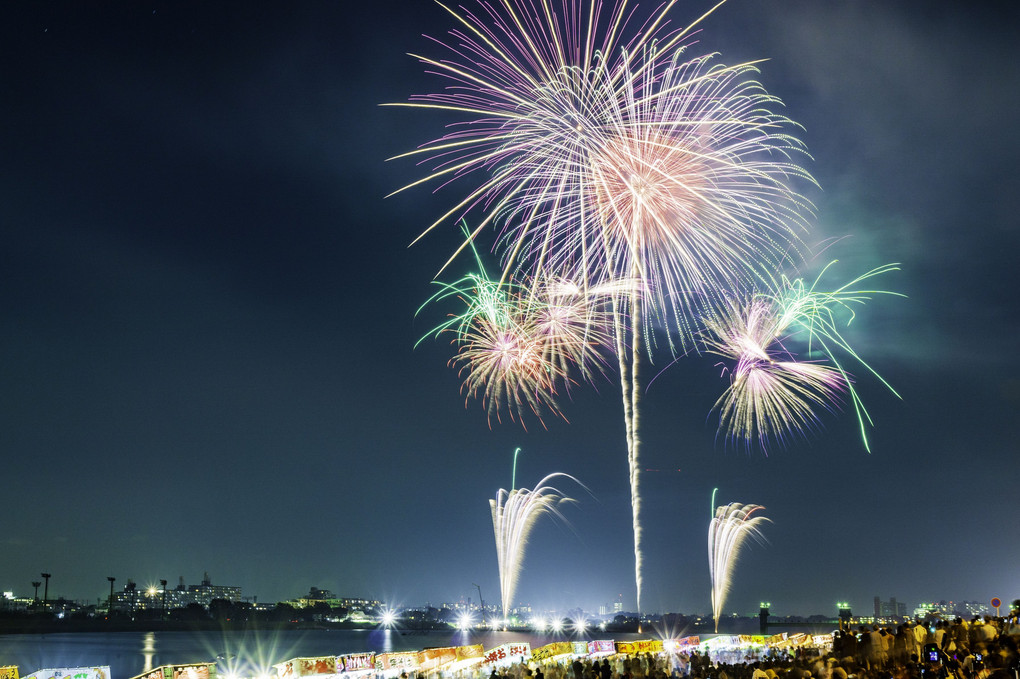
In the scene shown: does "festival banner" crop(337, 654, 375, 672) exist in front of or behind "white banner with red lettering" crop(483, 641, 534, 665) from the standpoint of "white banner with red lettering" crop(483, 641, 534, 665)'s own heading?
in front

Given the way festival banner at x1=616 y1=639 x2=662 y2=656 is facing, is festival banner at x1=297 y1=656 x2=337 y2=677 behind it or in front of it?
in front

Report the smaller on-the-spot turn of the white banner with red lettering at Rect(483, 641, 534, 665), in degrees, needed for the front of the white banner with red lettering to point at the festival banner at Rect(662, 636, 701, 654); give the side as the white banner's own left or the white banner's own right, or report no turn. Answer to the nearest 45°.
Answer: approximately 135° to the white banner's own left

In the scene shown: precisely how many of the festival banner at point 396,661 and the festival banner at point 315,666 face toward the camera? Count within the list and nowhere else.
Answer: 2
